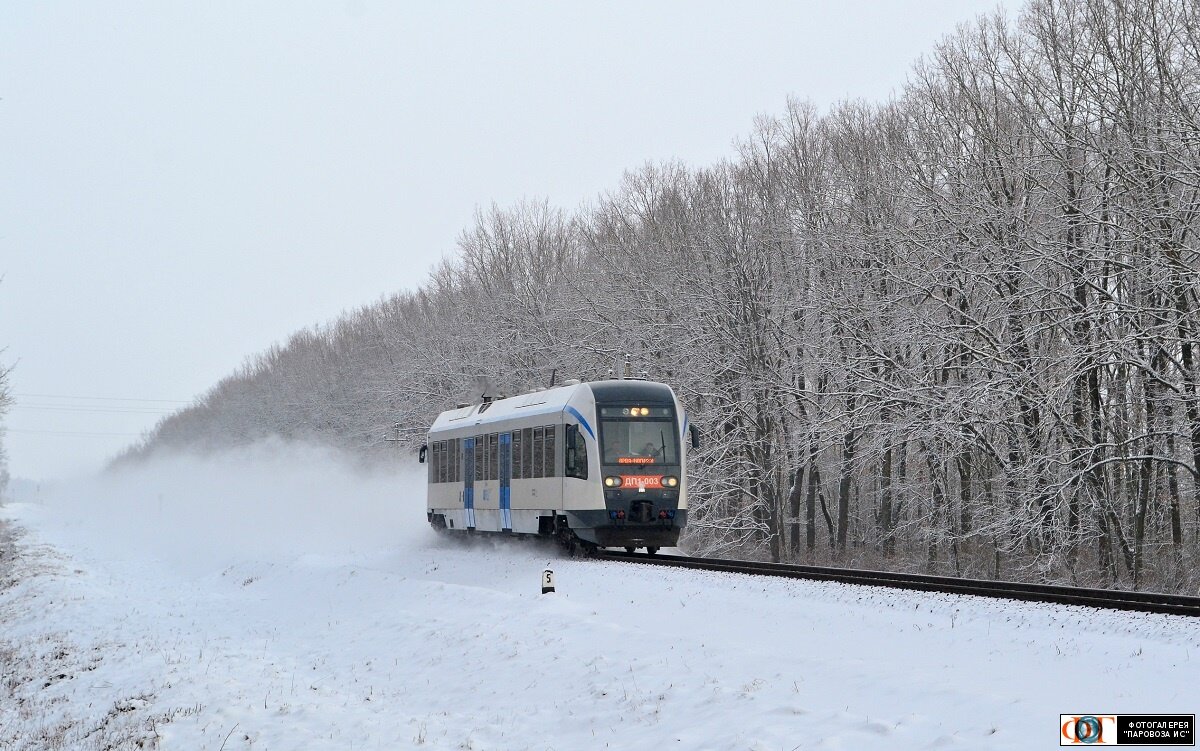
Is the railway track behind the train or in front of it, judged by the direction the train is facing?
in front

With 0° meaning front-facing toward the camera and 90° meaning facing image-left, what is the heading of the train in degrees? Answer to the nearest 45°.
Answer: approximately 315°
